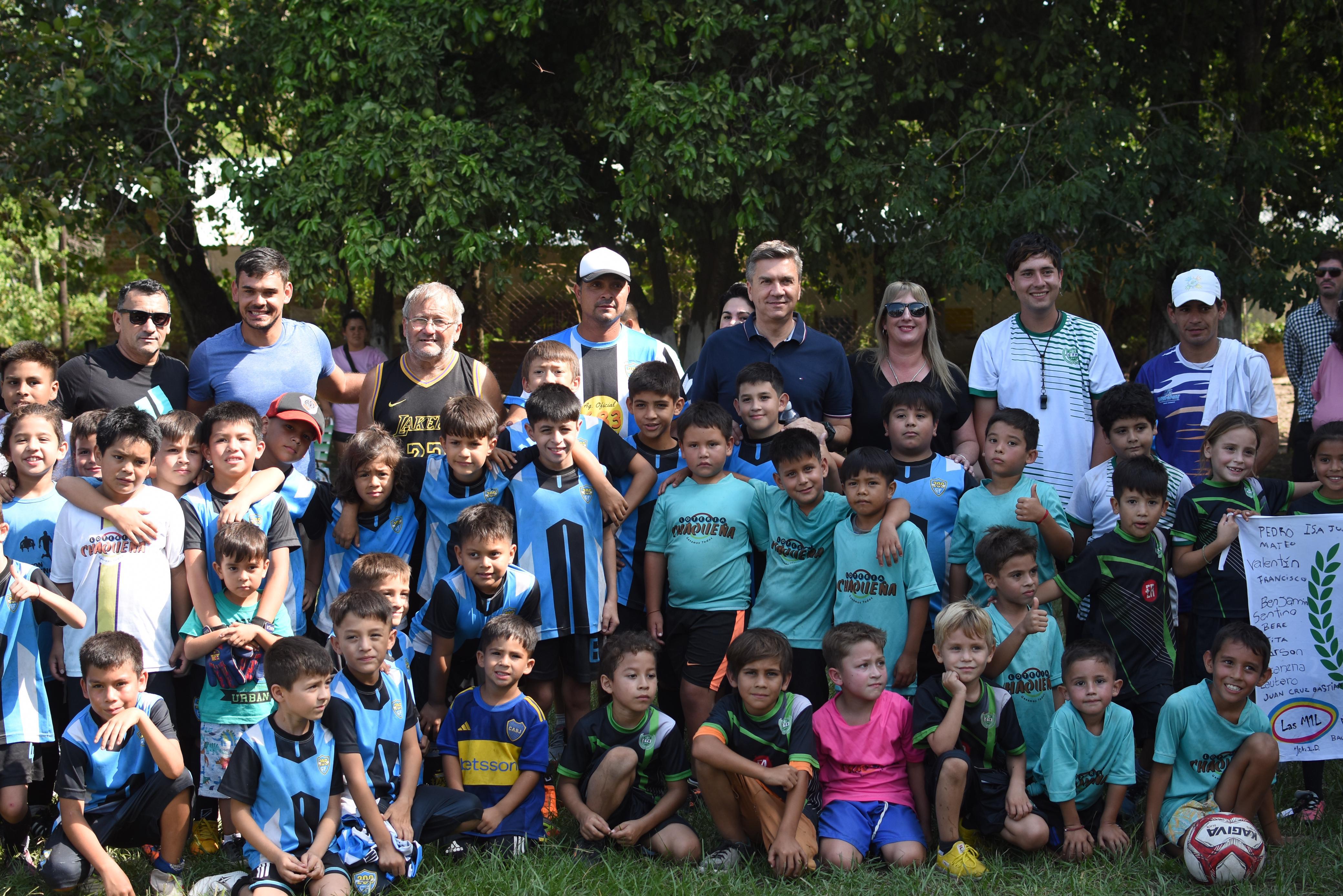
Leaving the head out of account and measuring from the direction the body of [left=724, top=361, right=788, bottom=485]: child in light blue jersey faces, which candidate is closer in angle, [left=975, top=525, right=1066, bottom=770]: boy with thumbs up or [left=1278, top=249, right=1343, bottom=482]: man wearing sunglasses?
the boy with thumbs up

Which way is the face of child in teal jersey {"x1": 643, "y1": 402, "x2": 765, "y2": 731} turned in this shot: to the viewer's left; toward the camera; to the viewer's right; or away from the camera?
toward the camera

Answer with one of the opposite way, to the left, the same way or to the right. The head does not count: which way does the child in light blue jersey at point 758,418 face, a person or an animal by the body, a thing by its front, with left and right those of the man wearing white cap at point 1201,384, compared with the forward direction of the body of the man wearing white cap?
the same way

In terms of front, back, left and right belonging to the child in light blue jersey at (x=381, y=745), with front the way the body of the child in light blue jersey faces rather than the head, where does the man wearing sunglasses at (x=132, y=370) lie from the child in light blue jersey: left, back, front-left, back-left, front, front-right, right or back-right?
back

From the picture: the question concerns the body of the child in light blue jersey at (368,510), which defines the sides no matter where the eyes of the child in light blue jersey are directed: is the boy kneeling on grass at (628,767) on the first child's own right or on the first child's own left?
on the first child's own left

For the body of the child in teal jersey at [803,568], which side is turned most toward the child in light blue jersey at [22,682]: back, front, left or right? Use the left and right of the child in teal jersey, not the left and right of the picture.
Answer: right

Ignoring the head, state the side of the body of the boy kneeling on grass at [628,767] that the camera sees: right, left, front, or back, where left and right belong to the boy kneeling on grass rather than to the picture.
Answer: front

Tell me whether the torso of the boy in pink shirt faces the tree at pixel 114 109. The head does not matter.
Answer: no

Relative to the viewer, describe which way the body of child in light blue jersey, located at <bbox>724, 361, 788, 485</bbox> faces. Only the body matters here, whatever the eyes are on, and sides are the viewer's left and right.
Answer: facing the viewer

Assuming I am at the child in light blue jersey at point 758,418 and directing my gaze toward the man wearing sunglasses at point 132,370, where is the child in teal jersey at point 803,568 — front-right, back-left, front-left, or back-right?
back-left

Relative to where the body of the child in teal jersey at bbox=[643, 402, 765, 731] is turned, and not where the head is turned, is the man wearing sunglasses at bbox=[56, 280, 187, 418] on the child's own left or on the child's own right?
on the child's own right

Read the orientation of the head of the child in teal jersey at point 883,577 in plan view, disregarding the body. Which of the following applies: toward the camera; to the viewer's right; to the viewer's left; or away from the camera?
toward the camera

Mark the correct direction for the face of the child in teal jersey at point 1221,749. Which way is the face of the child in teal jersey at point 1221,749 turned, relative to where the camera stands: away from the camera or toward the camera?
toward the camera

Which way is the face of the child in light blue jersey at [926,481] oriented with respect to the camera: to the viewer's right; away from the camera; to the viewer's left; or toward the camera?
toward the camera

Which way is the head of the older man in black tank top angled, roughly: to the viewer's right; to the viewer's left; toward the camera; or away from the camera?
toward the camera

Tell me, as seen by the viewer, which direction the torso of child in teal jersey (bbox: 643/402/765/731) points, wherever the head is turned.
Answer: toward the camera

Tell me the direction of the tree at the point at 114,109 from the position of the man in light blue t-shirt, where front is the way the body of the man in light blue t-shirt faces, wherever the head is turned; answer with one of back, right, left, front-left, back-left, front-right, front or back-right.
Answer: back
